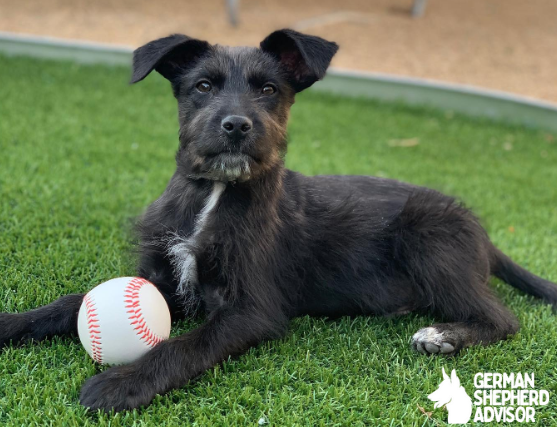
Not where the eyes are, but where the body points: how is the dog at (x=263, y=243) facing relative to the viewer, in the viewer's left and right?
facing the viewer and to the left of the viewer
